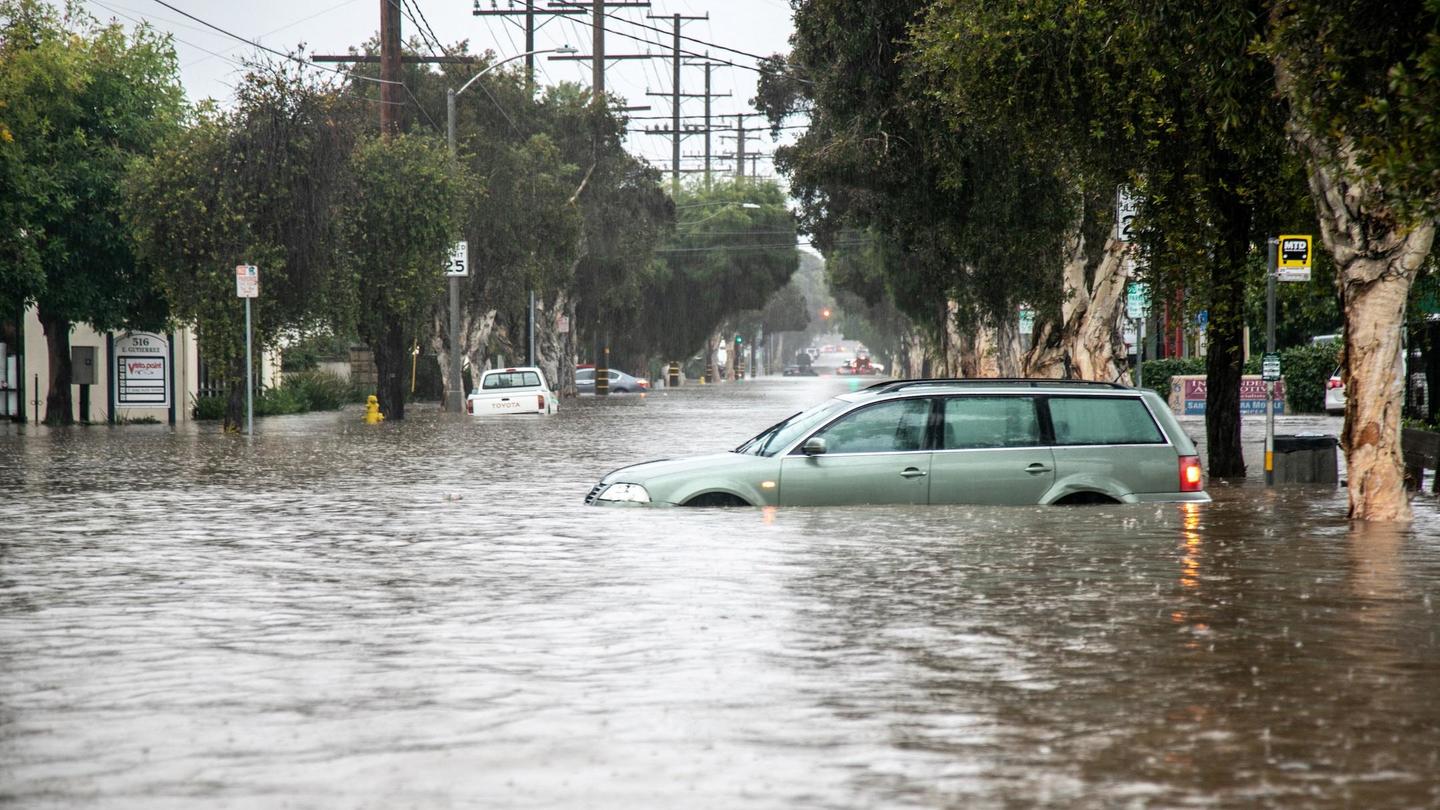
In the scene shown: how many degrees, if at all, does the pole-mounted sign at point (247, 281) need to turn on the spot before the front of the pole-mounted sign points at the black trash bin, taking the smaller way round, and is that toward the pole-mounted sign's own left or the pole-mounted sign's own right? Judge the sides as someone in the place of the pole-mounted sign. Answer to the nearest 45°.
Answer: approximately 45° to the pole-mounted sign's own left

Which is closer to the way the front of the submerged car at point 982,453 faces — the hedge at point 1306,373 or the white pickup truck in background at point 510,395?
the white pickup truck in background

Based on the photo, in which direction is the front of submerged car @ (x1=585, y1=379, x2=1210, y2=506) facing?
to the viewer's left

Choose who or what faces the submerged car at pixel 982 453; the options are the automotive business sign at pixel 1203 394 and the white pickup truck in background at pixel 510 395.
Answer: the automotive business sign

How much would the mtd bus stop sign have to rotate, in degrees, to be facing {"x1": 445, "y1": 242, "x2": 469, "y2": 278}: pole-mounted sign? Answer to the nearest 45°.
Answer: approximately 135° to its right

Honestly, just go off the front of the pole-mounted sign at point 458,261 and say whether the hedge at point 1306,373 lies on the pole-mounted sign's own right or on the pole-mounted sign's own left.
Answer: on the pole-mounted sign's own left

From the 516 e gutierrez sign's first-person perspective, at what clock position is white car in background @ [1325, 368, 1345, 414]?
The white car in background is roughly at 10 o'clock from the 516 e gutierrez sign.

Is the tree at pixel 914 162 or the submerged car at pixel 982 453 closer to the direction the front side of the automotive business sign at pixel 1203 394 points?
the submerged car

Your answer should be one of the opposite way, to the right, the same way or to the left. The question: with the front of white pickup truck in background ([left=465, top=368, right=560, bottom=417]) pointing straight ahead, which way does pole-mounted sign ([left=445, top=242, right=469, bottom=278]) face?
the opposite way

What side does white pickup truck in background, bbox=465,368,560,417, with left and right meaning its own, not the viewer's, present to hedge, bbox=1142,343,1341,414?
right

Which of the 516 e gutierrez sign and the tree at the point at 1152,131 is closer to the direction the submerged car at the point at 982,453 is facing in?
the 516 e gutierrez sign
